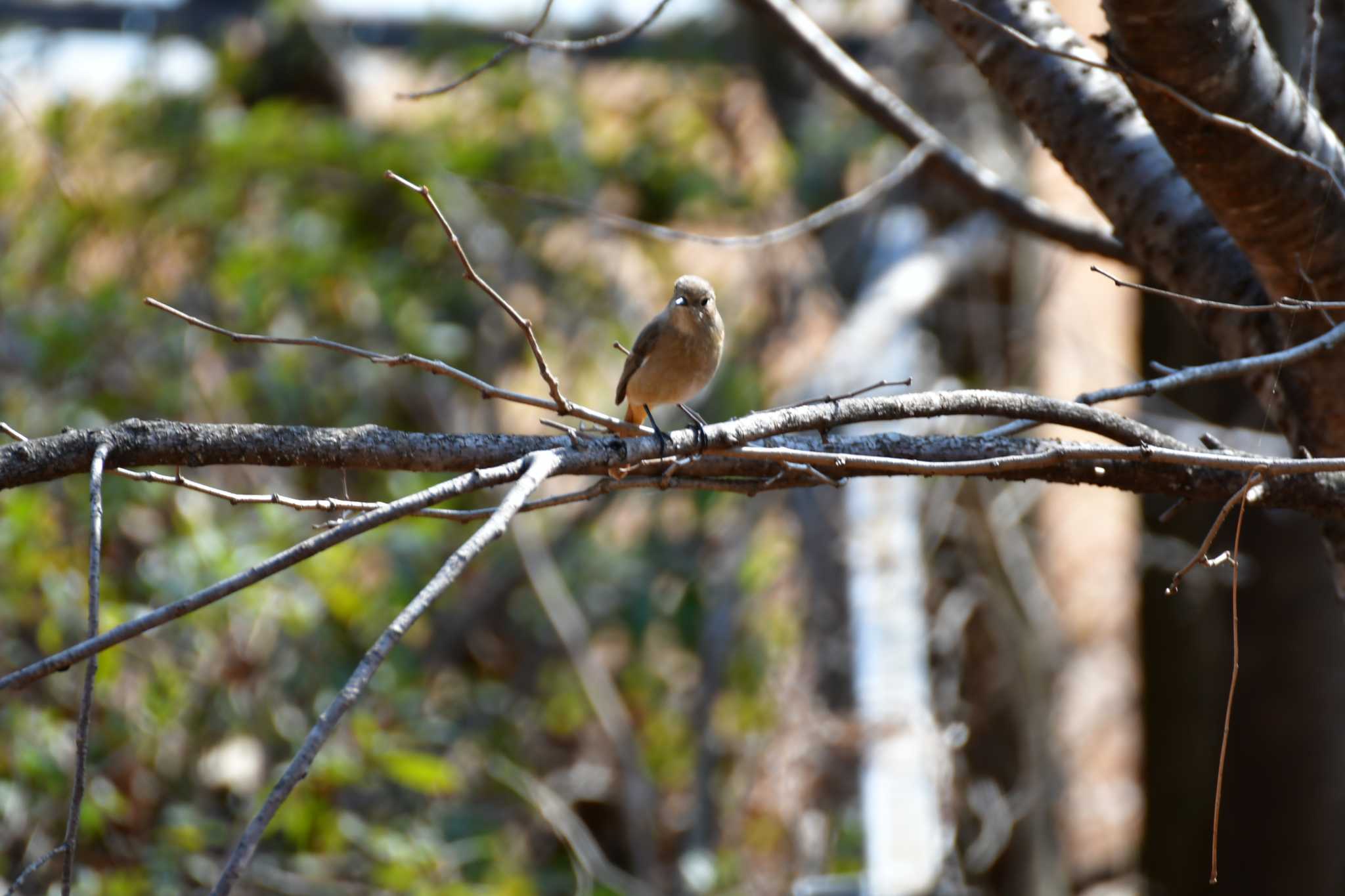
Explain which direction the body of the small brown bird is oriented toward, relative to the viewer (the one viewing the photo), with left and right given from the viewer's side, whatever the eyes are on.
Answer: facing the viewer and to the right of the viewer

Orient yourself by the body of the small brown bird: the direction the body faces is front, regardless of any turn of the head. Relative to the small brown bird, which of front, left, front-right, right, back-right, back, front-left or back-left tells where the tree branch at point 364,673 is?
front-right

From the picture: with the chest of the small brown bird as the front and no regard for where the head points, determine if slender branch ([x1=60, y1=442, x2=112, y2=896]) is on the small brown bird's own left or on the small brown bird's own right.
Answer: on the small brown bird's own right

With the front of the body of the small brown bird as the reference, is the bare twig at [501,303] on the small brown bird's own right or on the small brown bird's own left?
on the small brown bird's own right

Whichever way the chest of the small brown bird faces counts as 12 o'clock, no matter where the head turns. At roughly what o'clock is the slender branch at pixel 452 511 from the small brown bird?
The slender branch is roughly at 2 o'clock from the small brown bird.
